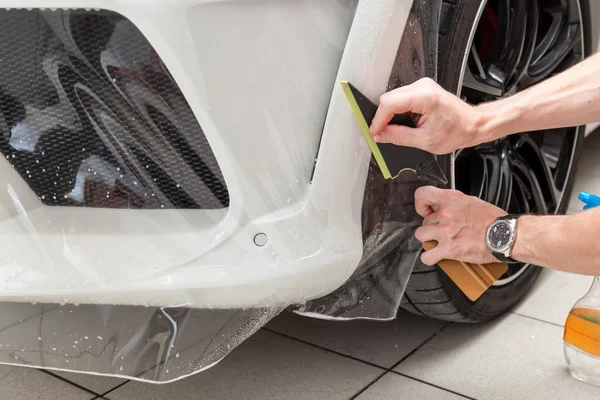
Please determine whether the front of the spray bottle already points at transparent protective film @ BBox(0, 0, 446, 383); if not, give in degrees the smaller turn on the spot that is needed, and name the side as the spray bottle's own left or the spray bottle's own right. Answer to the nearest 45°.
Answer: approximately 45° to the spray bottle's own left

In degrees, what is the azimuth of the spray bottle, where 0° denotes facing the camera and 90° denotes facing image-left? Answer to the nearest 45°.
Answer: approximately 90°
